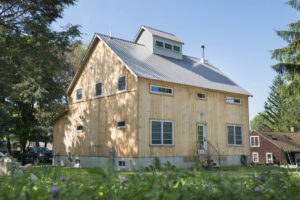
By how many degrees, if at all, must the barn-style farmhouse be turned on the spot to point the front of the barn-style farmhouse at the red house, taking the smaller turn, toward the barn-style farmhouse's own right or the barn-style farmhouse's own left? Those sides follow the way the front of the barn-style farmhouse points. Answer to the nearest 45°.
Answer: approximately 90° to the barn-style farmhouse's own left

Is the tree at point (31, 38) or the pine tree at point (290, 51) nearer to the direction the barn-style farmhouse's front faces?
the pine tree

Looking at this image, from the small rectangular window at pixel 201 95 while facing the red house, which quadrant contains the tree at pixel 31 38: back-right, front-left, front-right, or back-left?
back-left

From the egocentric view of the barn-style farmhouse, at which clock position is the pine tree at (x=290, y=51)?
The pine tree is roughly at 10 o'clock from the barn-style farmhouse.

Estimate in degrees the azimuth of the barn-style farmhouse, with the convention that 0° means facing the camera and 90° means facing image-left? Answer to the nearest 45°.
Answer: approximately 315°

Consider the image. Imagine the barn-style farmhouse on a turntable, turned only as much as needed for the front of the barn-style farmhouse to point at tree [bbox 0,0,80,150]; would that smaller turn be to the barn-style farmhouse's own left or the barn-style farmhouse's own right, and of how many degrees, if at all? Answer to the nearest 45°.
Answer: approximately 90° to the barn-style farmhouse's own right
